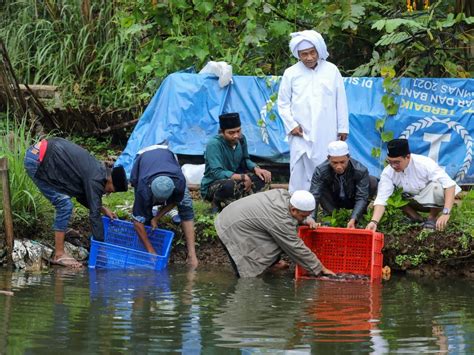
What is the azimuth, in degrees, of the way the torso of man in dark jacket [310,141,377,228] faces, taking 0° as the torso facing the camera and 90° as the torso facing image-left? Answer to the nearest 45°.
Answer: approximately 0°

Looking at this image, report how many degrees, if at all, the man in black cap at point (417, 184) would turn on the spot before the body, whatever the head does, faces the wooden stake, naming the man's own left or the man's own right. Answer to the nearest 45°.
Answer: approximately 45° to the man's own right

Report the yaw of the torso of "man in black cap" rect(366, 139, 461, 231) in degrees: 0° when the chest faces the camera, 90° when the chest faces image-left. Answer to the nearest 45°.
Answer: approximately 45°

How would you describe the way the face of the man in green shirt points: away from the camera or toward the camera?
toward the camera

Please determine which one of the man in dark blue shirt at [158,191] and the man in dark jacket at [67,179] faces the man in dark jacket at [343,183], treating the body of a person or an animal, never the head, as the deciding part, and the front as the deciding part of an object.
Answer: the man in dark jacket at [67,179]

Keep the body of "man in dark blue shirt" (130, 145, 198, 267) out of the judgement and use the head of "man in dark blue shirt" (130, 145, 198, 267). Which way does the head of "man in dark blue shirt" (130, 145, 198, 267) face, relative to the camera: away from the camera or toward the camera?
toward the camera

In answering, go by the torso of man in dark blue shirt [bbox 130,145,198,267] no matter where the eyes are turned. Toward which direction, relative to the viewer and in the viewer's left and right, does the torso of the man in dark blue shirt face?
facing the viewer

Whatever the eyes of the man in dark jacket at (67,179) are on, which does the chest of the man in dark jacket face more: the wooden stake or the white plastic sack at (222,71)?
the white plastic sack

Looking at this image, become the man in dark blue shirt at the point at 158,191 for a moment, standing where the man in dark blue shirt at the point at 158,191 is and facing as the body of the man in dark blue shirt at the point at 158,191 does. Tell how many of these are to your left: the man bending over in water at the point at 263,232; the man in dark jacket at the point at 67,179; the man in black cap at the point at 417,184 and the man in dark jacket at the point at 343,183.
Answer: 3

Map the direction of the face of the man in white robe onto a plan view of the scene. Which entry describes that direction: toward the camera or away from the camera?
toward the camera

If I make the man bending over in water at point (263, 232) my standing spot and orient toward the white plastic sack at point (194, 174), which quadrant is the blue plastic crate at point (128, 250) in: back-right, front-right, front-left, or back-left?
front-left

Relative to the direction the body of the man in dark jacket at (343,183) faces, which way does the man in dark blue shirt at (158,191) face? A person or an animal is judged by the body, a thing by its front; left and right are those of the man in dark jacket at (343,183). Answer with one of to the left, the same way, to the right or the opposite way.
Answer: the same way

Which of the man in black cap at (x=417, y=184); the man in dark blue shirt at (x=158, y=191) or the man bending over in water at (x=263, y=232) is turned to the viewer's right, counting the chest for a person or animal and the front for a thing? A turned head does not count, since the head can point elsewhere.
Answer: the man bending over in water

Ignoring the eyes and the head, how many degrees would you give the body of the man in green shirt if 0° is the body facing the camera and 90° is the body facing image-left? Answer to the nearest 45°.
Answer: approximately 315°

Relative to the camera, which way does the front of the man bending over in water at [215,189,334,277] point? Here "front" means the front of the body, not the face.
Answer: to the viewer's right

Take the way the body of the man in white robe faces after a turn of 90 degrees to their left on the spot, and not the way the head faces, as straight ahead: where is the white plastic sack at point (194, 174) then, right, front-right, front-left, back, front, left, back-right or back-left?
back-left

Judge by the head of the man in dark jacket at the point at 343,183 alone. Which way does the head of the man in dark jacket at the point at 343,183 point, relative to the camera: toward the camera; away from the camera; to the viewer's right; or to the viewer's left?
toward the camera

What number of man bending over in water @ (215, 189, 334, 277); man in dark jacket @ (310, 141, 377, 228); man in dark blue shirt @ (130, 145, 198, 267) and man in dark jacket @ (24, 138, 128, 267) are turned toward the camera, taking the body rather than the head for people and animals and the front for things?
2

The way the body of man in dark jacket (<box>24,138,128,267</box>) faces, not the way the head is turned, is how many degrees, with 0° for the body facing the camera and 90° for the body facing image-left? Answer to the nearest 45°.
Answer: approximately 270°

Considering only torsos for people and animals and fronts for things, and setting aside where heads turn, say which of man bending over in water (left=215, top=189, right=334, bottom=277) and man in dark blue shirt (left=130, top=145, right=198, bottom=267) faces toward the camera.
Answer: the man in dark blue shirt
